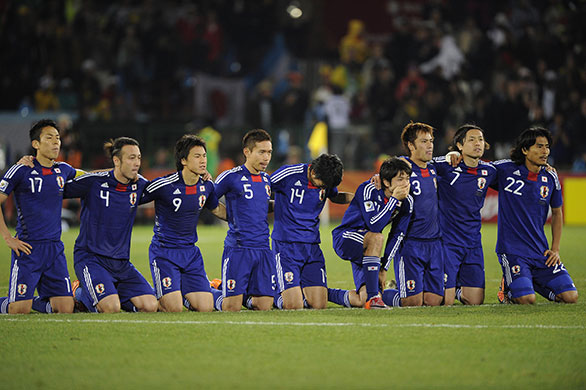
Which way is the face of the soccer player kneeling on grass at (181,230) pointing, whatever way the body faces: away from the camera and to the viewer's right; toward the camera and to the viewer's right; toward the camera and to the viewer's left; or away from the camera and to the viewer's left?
toward the camera and to the viewer's right

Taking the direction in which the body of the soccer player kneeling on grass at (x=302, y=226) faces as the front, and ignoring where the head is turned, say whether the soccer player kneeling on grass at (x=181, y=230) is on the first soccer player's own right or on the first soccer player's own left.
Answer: on the first soccer player's own right

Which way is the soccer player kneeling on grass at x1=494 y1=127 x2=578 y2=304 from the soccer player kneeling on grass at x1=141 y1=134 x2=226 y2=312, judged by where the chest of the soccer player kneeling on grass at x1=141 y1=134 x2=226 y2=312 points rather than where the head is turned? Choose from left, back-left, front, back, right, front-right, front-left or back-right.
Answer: front-left

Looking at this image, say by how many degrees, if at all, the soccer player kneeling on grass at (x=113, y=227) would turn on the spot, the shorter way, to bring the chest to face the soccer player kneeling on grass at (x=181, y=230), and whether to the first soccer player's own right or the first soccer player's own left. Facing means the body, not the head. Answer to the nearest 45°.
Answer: approximately 45° to the first soccer player's own left

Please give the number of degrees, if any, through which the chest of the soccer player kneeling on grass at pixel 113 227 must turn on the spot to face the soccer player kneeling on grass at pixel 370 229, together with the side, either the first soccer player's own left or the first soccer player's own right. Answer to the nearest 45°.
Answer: approximately 45° to the first soccer player's own left

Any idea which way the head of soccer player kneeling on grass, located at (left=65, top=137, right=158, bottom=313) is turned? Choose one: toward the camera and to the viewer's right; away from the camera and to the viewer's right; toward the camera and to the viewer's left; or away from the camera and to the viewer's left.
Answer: toward the camera and to the viewer's right

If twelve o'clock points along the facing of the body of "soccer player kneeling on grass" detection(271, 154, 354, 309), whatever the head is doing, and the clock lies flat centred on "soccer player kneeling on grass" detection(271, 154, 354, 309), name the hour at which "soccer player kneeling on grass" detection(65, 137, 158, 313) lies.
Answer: "soccer player kneeling on grass" detection(65, 137, 158, 313) is roughly at 4 o'clock from "soccer player kneeling on grass" detection(271, 154, 354, 309).

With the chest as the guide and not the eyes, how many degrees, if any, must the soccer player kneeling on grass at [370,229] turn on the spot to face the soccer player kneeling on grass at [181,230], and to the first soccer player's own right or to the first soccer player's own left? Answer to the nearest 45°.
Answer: approximately 135° to the first soccer player's own right

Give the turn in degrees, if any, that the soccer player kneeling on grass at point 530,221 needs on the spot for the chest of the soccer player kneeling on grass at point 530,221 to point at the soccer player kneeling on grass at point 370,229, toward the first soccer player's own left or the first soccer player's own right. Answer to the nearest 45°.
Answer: approximately 90° to the first soccer player's own right

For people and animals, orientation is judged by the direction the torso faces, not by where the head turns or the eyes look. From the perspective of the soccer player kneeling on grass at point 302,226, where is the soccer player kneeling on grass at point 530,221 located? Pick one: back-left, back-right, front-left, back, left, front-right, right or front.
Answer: front-left
